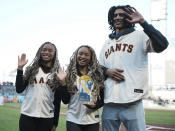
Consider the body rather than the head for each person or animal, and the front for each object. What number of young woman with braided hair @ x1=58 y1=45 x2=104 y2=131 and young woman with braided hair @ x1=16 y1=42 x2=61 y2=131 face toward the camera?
2

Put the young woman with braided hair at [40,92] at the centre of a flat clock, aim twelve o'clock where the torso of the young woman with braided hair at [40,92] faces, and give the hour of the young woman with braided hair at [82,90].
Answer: the young woman with braided hair at [82,90] is roughly at 10 o'clock from the young woman with braided hair at [40,92].

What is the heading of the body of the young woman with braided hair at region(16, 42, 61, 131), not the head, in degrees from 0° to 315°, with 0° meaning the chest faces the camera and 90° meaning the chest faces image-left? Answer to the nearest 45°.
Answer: approximately 0°

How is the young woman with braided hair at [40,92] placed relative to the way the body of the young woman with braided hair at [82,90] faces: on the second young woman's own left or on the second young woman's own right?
on the second young woman's own right
